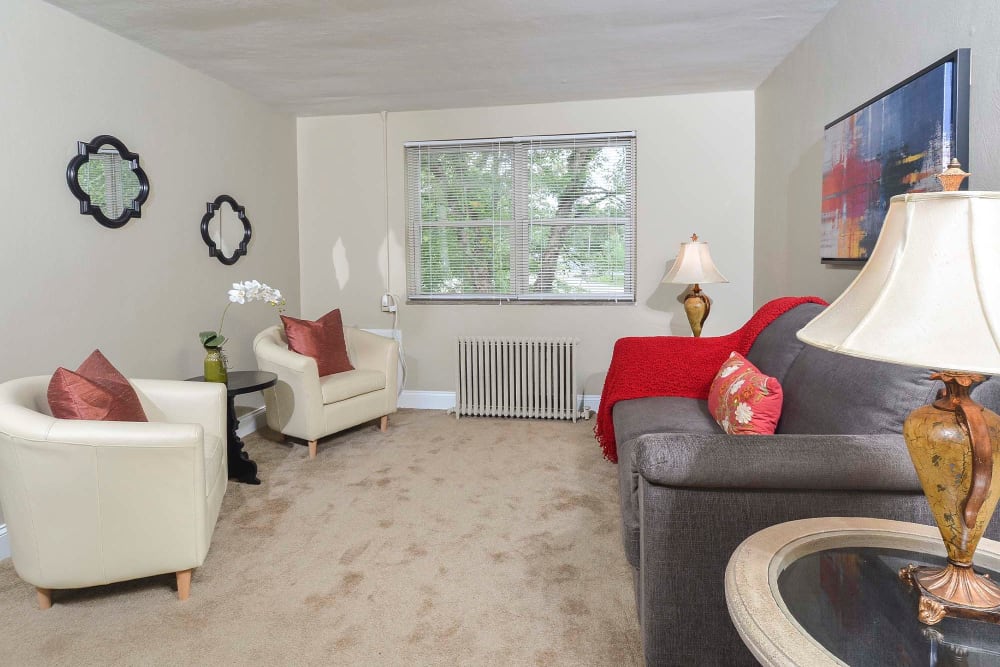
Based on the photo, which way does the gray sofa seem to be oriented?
to the viewer's left

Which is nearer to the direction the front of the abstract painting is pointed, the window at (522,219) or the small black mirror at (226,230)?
the small black mirror

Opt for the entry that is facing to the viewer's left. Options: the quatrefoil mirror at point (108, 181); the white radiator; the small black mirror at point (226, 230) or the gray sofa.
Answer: the gray sofa

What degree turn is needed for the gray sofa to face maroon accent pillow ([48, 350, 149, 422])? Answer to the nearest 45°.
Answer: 0° — it already faces it

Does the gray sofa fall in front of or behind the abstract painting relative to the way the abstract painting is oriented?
in front

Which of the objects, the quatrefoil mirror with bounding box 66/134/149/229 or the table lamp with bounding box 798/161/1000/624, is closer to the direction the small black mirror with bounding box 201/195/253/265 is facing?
the table lamp

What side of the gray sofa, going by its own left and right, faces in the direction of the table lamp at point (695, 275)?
right

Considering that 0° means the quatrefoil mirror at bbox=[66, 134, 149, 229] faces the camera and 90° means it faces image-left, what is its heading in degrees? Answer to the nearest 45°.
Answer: approximately 315°

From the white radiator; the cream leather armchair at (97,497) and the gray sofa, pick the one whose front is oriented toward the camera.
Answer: the white radiator

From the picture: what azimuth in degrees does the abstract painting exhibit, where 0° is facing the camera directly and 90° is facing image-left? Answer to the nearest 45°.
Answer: approximately 45°

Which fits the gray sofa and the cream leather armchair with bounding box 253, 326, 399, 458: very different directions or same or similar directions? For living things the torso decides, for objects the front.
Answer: very different directions

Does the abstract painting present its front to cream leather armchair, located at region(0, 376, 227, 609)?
yes

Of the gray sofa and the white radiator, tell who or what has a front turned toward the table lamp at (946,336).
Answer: the white radiator

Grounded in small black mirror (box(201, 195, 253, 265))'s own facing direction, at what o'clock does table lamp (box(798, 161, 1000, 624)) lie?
The table lamp is roughly at 1 o'clock from the small black mirror.

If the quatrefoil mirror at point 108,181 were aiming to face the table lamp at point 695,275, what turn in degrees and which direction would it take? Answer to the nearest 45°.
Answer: approximately 45° to its left
